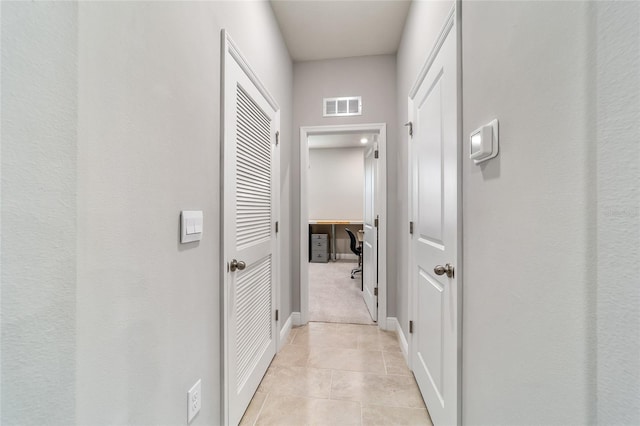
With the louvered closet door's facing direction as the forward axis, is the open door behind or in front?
in front

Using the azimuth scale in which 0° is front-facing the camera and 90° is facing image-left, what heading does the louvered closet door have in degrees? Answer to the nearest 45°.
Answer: approximately 270°

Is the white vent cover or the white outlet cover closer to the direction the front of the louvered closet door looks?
the white vent cover

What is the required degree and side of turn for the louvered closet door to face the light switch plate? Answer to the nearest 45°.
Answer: approximately 90° to its right

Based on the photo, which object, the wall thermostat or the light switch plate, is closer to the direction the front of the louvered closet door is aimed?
the wall thermostat

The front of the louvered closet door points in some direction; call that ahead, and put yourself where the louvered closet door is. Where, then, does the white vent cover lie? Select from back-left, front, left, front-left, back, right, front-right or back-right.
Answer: front-left

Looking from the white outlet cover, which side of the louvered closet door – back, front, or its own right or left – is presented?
right

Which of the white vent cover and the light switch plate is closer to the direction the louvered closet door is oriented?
the white vent cover

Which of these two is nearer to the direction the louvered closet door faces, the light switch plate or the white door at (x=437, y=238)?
the white door

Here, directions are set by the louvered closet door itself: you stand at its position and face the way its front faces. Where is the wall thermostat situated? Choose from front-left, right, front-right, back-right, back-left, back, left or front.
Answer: front-right

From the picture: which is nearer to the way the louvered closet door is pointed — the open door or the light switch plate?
the open door
